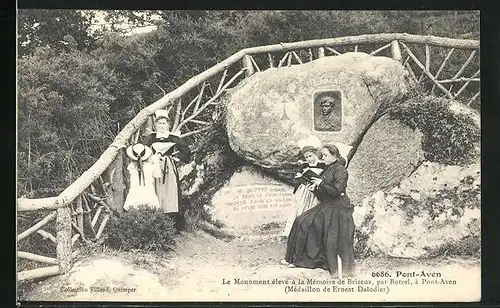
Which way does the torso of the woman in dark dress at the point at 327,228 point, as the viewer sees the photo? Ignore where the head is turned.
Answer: to the viewer's left

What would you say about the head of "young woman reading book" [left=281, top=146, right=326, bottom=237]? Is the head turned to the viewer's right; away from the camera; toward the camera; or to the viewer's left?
toward the camera

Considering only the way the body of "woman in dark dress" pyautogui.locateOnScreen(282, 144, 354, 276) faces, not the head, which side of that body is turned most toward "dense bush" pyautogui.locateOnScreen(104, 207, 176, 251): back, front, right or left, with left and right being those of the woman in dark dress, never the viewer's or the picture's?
front

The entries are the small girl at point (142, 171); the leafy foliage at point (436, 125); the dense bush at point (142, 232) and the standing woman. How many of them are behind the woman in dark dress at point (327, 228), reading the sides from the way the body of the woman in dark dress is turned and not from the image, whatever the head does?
1

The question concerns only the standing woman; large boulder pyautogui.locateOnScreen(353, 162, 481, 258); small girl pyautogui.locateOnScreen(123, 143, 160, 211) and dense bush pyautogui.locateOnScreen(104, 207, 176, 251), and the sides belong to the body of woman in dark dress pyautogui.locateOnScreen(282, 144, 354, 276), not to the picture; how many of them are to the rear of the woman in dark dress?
1
